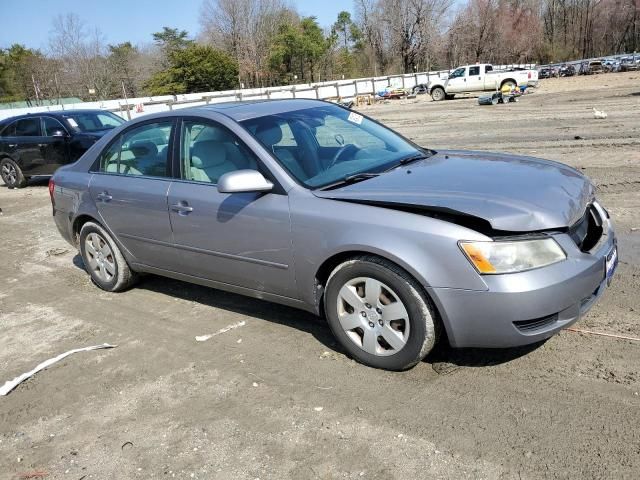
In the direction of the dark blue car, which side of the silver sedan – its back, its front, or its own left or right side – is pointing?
back

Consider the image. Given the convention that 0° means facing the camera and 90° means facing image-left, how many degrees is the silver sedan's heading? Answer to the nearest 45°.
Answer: approximately 315°

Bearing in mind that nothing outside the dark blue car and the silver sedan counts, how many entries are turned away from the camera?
0

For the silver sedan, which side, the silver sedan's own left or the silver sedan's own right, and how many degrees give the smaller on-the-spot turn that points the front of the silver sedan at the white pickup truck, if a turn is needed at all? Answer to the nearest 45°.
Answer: approximately 135° to the silver sedan's own left

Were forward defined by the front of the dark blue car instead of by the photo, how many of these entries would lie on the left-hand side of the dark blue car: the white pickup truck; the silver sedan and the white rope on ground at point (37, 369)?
1

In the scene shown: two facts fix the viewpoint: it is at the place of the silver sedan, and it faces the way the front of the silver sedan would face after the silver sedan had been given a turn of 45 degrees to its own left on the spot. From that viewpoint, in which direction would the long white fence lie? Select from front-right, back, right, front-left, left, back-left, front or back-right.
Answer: left
